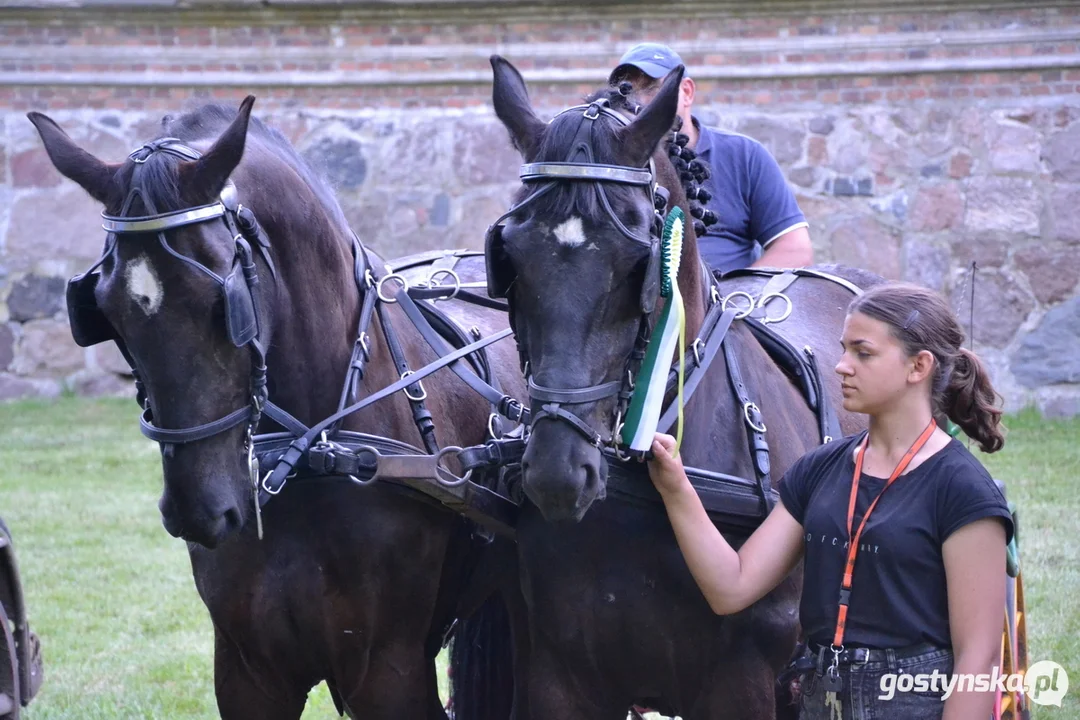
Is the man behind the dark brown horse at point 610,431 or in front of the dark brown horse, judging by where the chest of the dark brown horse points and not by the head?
behind

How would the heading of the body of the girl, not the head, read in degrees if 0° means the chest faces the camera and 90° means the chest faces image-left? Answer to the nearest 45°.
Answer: approximately 45°

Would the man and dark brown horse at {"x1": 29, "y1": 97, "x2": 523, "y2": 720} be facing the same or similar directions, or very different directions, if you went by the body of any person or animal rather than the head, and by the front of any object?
same or similar directions

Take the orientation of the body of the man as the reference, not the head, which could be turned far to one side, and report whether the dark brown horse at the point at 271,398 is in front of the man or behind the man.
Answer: in front

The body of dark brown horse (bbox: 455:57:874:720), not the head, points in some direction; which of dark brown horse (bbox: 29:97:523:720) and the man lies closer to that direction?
the dark brown horse

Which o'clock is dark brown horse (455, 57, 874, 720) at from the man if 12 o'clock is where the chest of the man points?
The dark brown horse is roughly at 11 o'clock from the man.

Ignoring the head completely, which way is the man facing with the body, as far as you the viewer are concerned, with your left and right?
facing the viewer and to the left of the viewer

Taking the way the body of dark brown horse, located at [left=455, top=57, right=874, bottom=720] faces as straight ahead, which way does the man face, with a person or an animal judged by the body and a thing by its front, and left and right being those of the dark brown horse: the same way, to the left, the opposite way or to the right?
the same way

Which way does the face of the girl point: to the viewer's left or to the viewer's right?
to the viewer's left

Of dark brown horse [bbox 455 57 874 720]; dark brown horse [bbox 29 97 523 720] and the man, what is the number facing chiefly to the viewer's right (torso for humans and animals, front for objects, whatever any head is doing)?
0

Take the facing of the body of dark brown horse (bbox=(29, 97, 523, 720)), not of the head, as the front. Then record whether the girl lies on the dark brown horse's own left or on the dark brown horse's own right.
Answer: on the dark brown horse's own left

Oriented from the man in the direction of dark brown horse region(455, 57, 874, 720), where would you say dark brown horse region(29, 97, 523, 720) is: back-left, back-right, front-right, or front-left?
front-right

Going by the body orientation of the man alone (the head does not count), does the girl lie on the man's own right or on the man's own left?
on the man's own left

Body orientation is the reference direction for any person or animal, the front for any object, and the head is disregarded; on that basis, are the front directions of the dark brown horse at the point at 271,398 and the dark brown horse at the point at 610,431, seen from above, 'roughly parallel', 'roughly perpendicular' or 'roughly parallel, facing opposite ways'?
roughly parallel
